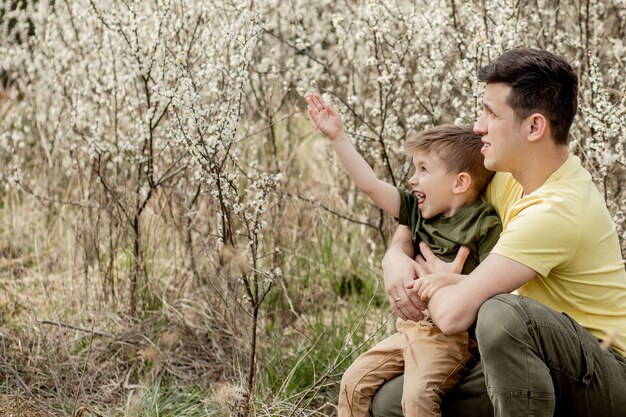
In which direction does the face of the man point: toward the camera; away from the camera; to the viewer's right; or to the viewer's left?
to the viewer's left

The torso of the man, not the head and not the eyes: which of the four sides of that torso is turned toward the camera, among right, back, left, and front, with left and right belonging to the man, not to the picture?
left

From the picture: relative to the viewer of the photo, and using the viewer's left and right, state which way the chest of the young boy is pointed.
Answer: facing the viewer and to the left of the viewer
